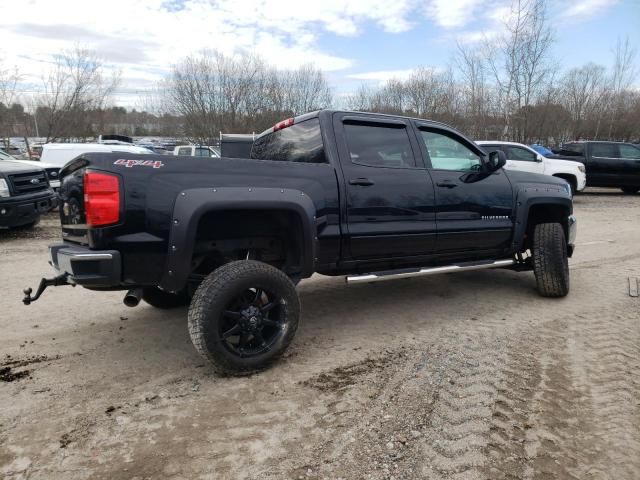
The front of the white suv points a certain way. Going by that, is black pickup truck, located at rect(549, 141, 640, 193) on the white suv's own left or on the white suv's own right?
on the white suv's own left

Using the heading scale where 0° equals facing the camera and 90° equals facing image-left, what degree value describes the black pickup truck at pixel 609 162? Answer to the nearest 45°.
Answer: approximately 270°

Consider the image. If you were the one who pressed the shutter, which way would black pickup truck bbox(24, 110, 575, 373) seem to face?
facing away from the viewer and to the right of the viewer

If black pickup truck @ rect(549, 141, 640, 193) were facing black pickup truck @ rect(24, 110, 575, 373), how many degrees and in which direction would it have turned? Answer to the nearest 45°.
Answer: approximately 90° to its right

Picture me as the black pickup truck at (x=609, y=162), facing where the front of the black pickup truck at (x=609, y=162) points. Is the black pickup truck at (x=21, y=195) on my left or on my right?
on my right

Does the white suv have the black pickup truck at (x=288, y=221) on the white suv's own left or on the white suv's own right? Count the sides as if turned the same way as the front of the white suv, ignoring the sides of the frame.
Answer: on the white suv's own right

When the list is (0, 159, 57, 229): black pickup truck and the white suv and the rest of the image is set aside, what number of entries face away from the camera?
0

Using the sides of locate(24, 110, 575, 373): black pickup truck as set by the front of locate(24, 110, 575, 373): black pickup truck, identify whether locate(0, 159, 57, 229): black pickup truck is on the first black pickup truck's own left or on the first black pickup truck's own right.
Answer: on the first black pickup truck's own left
